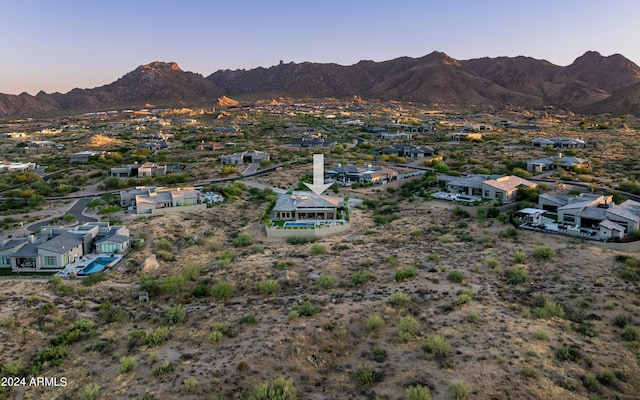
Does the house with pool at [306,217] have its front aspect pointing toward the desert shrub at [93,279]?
no

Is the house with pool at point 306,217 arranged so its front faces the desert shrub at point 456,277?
no

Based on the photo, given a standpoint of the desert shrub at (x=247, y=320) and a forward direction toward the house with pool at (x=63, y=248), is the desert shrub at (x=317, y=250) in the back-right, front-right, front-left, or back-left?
front-right

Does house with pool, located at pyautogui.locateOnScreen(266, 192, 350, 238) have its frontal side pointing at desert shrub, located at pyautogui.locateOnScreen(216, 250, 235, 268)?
no

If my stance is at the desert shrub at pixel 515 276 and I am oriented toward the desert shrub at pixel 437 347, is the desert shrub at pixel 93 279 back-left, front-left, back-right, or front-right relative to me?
front-right

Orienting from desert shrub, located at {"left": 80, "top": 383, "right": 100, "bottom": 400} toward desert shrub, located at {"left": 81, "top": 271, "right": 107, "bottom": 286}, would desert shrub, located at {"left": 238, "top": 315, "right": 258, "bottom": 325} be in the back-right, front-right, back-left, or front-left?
front-right
